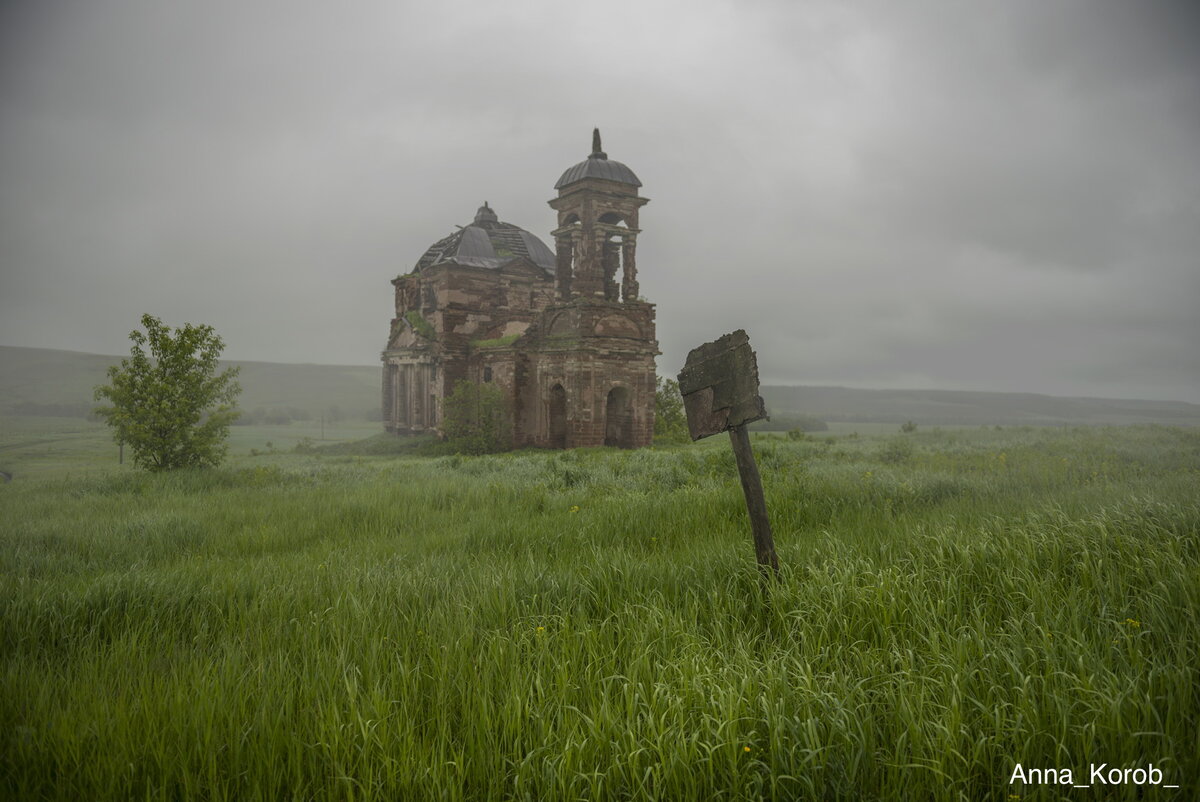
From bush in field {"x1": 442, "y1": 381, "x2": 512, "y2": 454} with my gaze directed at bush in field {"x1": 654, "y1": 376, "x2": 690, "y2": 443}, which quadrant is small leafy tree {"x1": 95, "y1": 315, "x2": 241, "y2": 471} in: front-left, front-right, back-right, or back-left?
back-right

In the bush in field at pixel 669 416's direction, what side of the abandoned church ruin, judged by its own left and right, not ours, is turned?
left

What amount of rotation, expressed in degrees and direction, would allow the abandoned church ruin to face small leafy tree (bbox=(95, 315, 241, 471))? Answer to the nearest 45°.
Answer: approximately 90° to its right

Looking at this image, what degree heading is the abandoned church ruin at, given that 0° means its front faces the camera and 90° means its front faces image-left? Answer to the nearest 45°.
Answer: approximately 315°
